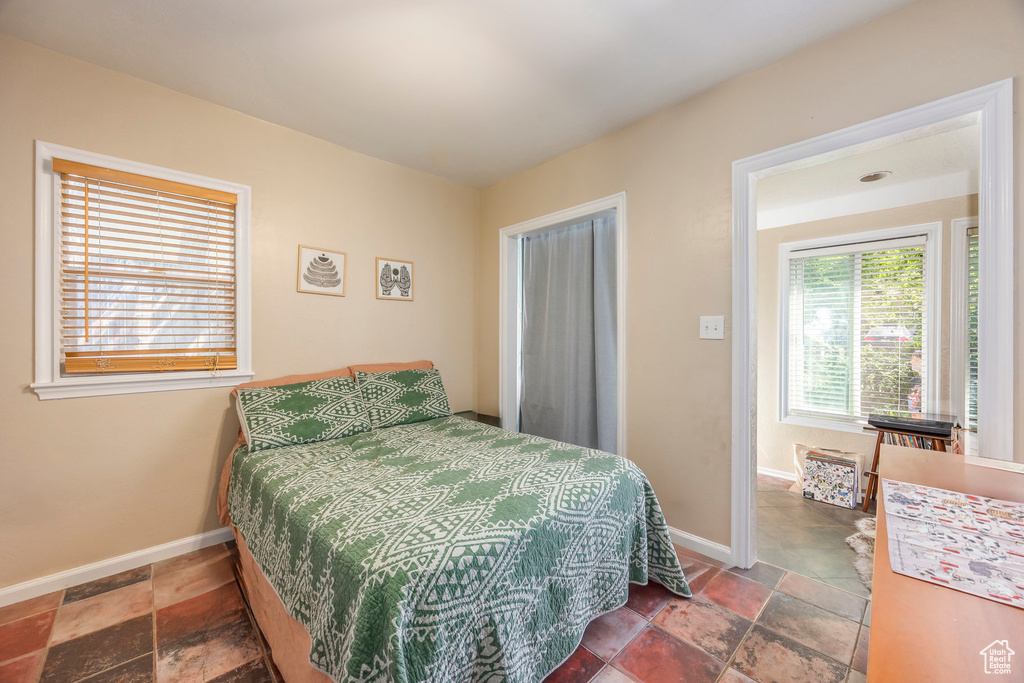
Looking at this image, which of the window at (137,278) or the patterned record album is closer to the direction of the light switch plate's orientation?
the window

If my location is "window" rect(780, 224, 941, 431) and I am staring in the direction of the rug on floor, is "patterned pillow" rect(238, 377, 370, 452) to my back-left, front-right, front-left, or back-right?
front-right

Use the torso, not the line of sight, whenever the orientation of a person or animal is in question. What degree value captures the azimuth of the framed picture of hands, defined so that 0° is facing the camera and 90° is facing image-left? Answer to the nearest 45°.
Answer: approximately 315°

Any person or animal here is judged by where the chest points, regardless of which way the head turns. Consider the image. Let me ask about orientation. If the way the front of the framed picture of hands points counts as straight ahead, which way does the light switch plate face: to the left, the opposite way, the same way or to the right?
to the right

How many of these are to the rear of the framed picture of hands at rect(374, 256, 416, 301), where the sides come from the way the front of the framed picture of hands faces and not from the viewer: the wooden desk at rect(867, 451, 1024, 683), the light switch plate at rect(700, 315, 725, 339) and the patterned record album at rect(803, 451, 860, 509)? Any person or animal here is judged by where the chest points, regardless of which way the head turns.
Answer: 0

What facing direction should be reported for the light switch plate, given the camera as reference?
facing the viewer

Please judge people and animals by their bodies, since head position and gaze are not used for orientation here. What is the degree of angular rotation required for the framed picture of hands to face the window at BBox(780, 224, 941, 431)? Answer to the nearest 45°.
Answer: approximately 45° to its left

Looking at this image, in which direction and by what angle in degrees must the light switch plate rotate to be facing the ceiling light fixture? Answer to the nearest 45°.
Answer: approximately 135° to its left

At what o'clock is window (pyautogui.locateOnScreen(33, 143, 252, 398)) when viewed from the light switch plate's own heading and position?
The window is roughly at 2 o'clock from the light switch plate.

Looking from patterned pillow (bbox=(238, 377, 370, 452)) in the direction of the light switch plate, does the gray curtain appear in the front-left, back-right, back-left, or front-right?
front-left

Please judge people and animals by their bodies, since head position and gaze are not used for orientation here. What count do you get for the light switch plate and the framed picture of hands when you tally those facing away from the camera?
0

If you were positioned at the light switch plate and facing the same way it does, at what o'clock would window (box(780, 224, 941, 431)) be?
The window is roughly at 7 o'clock from the light switch plate.

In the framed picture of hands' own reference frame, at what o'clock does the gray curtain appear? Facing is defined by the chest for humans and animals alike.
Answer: The gray curtain is roughly at 11 o'clock from the framed picture of hands.

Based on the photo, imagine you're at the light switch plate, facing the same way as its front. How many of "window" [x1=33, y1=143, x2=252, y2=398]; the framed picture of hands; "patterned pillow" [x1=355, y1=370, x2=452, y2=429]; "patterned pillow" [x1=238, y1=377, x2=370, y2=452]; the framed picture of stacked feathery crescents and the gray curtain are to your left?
0
